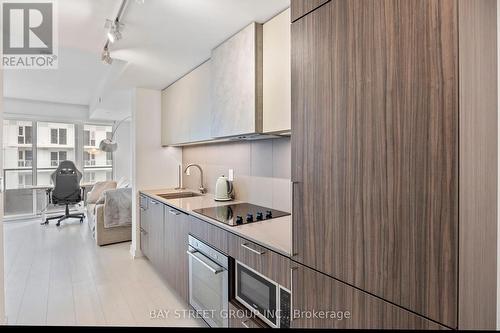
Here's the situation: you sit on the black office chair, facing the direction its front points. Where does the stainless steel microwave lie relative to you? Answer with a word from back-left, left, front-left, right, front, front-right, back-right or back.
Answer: back

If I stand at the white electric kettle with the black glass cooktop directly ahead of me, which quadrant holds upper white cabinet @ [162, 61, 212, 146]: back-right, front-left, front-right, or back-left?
back-right

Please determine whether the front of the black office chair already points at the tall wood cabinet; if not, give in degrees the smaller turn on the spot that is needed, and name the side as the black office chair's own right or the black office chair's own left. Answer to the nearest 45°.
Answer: approximately 180°

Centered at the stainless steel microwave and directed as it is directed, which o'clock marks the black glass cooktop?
The black glass cooktop is roughly at 4 o'clock from the stainless steel microwave.

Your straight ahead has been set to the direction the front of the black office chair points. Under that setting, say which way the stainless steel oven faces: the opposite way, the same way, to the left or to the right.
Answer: to the left

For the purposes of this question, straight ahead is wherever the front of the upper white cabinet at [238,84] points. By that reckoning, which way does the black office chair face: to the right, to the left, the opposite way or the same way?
to the right

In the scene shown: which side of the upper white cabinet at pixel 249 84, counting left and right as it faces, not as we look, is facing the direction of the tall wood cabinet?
left

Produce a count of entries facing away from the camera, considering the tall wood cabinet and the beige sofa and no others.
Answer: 0

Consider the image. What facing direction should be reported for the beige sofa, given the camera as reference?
facing to the left of the viewer

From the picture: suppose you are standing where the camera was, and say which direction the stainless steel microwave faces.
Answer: facing the viewer and to the left of the viewer

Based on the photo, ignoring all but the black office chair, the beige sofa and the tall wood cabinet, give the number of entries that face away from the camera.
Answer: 1

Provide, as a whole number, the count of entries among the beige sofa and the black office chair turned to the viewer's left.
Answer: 1
